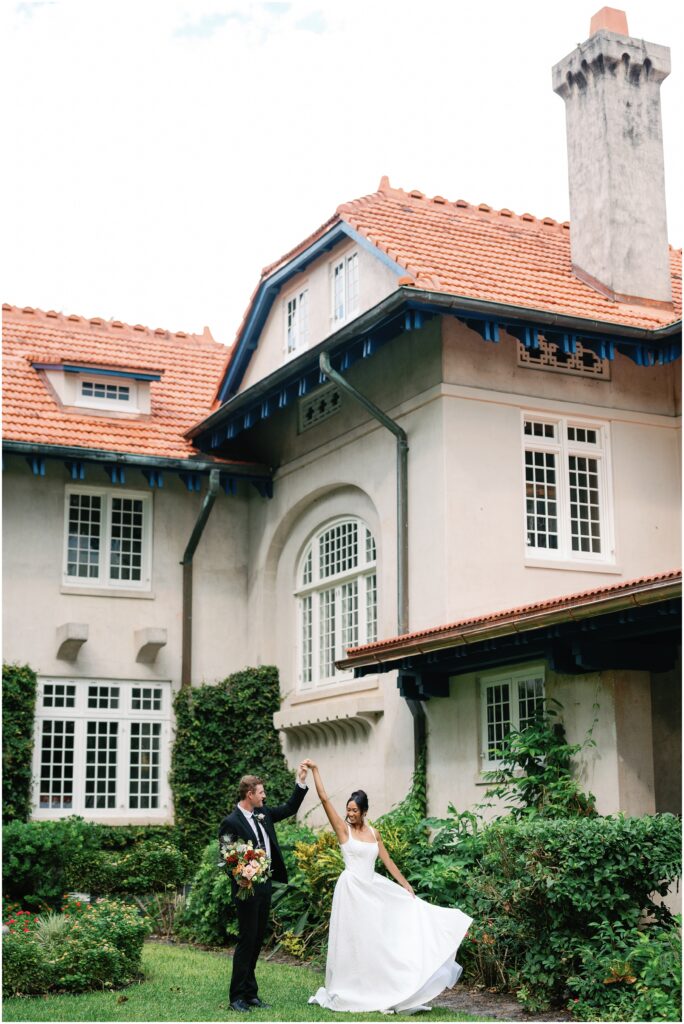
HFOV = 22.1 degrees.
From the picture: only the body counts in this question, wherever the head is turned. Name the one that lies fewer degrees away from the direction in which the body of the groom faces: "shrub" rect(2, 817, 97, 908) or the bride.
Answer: the bride

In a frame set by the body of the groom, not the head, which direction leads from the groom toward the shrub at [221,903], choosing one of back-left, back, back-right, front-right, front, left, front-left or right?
back-left

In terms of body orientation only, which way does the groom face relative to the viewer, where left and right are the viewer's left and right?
facing the viewer and to the right of the viewer

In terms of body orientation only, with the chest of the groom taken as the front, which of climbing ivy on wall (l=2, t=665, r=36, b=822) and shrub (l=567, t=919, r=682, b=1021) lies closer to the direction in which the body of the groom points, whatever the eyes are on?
the shrub

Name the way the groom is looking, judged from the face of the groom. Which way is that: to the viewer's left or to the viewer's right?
to the viewer's right

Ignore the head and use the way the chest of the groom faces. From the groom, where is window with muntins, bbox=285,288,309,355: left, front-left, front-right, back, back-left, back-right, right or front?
back-left

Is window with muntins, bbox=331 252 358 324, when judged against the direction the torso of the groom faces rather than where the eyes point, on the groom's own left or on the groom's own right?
on the groom's own left

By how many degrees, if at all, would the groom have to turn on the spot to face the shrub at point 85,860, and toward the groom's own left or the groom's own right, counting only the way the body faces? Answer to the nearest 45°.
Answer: approximately 135° to the groom's own left

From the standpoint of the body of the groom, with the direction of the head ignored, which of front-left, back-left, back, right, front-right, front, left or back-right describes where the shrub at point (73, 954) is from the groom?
back
